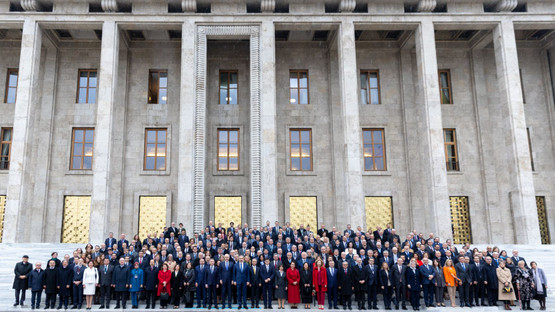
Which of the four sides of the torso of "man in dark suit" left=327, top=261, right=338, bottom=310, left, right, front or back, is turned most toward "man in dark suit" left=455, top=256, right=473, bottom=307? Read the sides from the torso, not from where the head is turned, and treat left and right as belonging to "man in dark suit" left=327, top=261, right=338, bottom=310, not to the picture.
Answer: left

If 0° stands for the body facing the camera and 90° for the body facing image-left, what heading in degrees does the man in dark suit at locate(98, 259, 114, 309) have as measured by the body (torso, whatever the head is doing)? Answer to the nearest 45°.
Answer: approximately 0°

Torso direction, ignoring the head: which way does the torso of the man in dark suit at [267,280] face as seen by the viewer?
toward the camera

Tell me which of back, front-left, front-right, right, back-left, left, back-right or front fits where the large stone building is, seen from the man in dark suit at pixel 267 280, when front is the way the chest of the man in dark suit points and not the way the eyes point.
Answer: back

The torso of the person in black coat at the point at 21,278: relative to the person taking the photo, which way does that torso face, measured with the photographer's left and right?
facing the viewer

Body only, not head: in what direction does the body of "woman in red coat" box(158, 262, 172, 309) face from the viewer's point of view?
toward the camera

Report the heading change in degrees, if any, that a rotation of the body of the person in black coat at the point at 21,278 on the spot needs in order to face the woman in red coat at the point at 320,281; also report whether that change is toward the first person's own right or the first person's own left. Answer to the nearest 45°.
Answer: approximately 45° to the first person's own left

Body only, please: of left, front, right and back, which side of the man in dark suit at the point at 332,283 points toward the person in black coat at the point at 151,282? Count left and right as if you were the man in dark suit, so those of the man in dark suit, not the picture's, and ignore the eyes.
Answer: right

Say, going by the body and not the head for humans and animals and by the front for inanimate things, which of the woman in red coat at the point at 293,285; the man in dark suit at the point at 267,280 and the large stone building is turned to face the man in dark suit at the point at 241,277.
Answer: the large stone building

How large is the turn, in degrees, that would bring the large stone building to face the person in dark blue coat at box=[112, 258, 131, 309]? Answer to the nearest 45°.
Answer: approximately 45° to its right

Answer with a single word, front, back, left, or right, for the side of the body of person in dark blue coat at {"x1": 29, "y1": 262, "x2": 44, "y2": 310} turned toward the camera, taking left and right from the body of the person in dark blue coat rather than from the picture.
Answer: front

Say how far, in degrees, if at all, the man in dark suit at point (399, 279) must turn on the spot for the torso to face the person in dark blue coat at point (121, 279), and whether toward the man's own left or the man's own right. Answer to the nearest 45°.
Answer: approximately 90° to the man's own right
